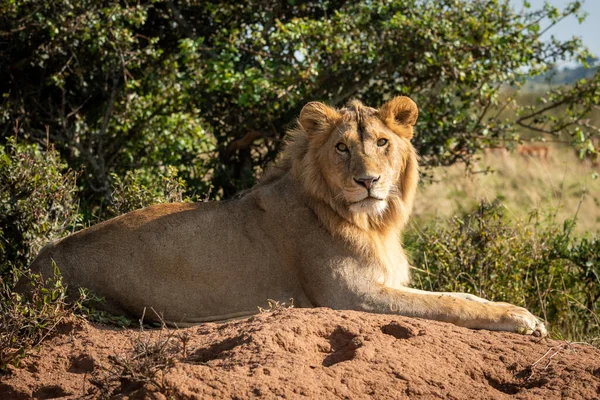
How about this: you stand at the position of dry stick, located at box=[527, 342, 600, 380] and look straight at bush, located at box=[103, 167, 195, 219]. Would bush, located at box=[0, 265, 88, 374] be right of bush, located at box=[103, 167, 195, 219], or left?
left

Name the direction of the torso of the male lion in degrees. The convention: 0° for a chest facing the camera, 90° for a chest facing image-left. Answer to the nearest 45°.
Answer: approximately 270°

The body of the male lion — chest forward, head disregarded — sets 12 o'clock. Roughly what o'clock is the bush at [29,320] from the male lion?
The bush is roughly at 5 o'clock from the male lion.

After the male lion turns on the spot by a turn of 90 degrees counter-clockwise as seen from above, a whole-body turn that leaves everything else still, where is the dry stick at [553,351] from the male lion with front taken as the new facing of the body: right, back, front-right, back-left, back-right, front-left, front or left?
back-right

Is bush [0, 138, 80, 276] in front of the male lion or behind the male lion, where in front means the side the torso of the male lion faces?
behind

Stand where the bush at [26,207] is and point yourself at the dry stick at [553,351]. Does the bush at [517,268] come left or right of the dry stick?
left

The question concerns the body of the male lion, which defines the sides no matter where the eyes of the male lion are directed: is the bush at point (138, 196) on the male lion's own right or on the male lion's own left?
on the male lion's own left

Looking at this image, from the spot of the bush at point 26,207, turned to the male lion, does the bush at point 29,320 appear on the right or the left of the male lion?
right

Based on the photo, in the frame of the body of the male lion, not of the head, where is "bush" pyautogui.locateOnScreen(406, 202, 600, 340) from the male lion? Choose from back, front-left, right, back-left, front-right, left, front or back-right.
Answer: front-left
